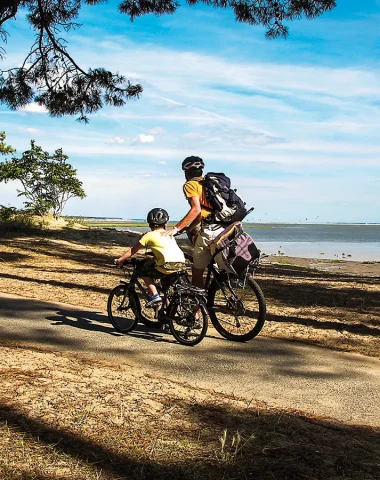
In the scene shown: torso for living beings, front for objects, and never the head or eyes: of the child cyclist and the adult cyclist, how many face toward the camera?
0

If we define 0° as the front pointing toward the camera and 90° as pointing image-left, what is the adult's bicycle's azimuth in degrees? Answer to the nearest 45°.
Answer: approximately 135°

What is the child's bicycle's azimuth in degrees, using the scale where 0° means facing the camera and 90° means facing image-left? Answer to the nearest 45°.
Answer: approximately 135°

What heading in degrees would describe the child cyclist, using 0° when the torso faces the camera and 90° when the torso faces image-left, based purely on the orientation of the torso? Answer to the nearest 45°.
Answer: approximately 135°

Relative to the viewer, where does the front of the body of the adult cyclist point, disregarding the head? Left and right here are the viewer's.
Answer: facing away from the viewer and to the left of the viewer

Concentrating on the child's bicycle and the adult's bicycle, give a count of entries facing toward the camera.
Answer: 0

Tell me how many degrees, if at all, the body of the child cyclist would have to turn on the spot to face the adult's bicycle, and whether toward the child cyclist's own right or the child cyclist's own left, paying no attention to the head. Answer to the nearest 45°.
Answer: approximately 135° to the child cyclist's own right

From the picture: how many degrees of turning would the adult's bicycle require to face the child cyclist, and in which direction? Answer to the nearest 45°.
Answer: approximately 45° to its left

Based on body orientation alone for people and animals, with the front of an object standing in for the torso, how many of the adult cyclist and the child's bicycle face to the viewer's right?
0
